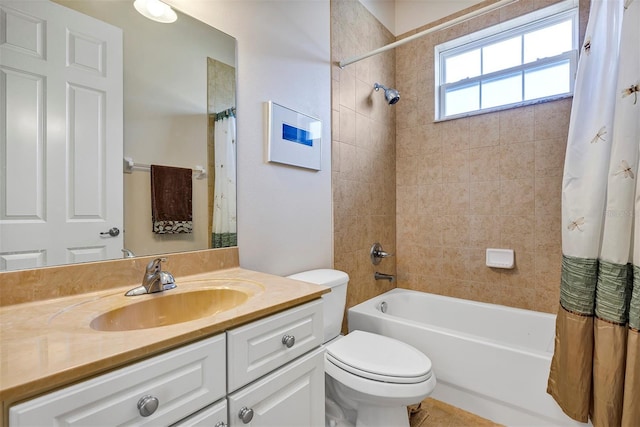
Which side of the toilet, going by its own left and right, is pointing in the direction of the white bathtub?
left

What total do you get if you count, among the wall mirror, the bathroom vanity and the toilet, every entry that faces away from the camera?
0

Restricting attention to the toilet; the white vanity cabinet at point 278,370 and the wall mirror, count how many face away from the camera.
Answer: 0

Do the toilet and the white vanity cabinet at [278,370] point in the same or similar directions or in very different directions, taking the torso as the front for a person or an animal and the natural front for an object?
same or similar directions

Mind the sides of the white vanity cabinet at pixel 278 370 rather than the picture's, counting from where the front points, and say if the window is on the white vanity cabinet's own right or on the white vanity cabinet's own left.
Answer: on the white vanity cabinet's own left

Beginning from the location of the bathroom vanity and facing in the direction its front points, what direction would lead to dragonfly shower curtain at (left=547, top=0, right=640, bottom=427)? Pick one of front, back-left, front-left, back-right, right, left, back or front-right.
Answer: front-left

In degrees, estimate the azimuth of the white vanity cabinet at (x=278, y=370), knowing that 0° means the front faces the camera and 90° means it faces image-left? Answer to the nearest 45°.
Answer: approximately 315°

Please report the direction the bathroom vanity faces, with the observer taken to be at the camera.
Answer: facing the viewer and to the right of the viewer

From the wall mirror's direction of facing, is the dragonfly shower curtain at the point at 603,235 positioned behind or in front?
in front

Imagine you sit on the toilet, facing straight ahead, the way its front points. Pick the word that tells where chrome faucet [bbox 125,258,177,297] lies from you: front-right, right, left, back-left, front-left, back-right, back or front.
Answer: right

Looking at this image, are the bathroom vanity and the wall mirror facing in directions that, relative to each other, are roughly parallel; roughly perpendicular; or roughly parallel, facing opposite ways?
roughly parallel
